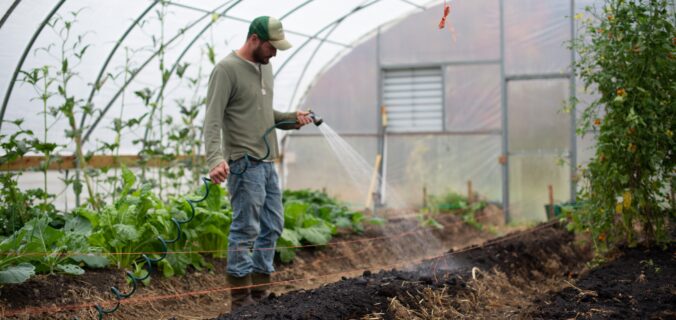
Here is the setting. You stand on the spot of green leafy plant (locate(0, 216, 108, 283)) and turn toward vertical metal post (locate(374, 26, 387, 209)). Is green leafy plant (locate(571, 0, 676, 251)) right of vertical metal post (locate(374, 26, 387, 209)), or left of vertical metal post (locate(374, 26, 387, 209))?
right

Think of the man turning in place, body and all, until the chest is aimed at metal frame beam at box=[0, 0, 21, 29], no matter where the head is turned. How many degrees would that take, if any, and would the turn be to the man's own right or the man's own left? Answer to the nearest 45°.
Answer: approximately 180°

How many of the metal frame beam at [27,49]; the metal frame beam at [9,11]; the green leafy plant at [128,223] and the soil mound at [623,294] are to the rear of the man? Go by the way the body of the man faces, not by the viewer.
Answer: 3

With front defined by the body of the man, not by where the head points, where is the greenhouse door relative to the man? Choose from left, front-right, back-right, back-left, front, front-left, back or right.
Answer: left

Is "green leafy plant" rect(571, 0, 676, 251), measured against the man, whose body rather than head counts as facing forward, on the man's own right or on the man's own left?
on the man's own left

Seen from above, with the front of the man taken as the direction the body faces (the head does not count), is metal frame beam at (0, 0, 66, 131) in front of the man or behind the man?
behind

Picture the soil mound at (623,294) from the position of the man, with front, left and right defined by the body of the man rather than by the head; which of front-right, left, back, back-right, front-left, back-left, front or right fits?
front-left

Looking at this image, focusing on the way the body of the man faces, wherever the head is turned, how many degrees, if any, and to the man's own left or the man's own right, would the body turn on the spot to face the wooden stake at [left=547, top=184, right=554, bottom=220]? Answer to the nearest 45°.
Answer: approximately 90° to the man's own left
